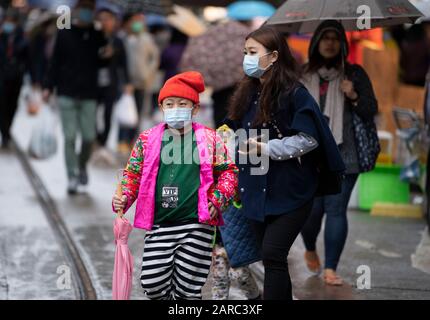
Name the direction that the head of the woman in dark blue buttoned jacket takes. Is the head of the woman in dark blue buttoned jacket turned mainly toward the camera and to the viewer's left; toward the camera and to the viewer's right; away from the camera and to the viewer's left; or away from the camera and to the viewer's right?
toward the camera and to the viewer's left

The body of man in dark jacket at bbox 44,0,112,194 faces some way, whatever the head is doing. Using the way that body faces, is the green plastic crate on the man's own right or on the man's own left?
on the man's own left

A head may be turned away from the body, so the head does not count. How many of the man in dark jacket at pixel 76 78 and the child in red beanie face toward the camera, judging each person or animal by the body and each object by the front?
2

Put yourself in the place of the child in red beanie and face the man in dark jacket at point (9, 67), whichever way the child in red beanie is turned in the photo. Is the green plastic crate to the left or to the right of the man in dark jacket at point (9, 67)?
right

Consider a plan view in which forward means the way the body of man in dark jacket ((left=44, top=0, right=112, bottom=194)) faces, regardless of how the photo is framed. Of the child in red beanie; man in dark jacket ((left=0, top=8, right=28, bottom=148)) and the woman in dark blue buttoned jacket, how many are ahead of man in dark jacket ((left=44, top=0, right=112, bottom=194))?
2

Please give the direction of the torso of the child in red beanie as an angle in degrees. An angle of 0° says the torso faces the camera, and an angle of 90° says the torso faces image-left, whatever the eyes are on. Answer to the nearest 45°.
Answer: approximately 0°

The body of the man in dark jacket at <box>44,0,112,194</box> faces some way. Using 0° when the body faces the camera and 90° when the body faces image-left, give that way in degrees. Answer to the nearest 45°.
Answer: approximately 0°
